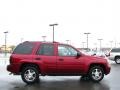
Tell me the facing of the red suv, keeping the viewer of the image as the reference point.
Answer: facing to the right of the viewer

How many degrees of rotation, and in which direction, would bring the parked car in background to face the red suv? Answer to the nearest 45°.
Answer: approximately 90° to its right

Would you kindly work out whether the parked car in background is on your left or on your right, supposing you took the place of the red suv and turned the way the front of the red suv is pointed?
on your left
